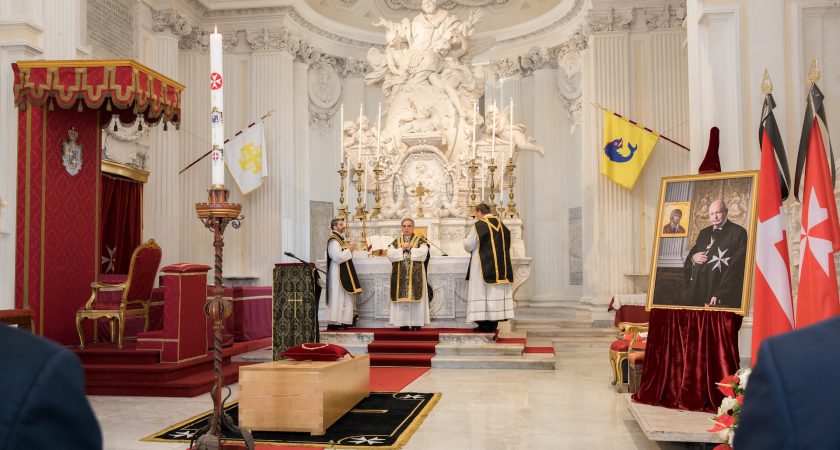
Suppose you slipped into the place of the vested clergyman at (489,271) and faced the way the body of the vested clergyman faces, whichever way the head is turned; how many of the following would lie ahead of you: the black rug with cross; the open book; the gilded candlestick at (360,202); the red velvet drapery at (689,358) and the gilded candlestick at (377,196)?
3

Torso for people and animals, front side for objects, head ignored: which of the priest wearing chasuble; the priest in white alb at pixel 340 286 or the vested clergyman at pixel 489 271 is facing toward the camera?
the priest wearing chasuble

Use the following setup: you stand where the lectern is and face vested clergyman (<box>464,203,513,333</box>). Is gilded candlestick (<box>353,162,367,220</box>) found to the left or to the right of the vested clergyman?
left

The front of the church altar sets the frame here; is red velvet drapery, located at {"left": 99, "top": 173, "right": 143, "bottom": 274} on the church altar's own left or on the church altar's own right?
on the church altar's own right

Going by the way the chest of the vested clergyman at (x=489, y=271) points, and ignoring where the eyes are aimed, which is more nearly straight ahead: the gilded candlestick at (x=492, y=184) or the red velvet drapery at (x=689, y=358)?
the gilded candlestick

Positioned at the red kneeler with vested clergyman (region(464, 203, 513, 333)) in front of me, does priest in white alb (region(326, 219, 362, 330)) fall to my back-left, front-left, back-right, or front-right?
front-left

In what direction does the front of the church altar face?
toward the camera

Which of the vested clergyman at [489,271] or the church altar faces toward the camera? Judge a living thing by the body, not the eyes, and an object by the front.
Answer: the church altar

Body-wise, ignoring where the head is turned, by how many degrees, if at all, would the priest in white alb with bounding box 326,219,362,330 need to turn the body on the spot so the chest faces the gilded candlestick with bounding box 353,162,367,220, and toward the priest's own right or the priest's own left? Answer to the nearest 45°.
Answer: approximately 90° to the priest's own left

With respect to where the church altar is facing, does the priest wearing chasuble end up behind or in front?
in front

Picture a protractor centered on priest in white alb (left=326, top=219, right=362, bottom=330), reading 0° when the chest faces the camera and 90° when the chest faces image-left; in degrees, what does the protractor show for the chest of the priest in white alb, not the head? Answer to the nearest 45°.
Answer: approximately 270°

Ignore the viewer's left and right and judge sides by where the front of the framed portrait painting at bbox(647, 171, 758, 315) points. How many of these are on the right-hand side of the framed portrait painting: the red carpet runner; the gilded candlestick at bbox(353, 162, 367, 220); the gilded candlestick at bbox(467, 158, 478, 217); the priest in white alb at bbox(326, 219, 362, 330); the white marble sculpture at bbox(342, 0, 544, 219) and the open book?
6

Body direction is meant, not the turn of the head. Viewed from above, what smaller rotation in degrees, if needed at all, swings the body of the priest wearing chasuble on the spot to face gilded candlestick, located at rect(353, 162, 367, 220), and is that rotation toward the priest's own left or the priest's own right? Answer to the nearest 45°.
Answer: approximately 135° to the priest's own right

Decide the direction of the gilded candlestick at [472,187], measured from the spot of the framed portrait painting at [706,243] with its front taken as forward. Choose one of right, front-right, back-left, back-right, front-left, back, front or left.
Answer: right

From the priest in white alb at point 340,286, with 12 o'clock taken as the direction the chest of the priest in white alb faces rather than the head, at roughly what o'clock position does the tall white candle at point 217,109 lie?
The tall white candle is roughly at 3 o'clock from the priest in white alb.

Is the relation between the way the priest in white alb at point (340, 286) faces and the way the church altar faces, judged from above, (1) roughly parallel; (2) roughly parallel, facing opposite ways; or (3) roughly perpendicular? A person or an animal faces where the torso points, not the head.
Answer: roughly perpendicular

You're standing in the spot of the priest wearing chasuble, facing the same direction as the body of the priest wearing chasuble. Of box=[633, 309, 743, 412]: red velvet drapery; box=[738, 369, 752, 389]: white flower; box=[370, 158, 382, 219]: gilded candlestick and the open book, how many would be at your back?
2

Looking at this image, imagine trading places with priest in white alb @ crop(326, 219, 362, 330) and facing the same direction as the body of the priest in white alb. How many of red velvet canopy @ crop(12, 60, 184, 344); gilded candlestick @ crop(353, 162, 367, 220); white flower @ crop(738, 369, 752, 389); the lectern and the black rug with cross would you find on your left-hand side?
1
